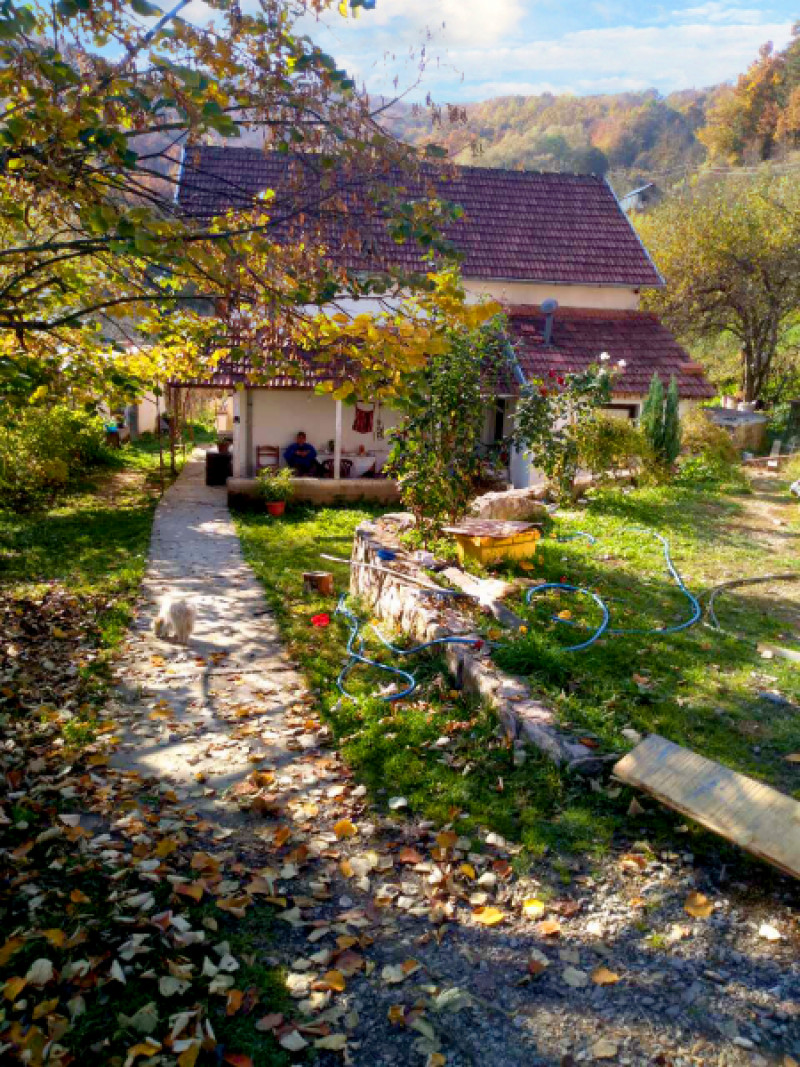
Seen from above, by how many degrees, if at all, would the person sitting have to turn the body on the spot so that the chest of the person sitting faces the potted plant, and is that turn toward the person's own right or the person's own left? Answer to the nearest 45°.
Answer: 0° — they already face it

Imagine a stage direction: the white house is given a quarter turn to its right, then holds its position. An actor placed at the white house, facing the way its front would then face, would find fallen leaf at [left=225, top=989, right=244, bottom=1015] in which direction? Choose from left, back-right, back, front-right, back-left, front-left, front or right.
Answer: left

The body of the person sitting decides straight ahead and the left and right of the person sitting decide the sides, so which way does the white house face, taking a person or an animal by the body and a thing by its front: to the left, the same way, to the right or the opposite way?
the same way

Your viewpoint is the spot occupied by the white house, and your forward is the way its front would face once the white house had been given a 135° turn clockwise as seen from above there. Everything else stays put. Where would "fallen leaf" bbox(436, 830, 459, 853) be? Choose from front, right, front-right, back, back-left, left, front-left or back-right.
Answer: back-left

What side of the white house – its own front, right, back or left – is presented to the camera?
front

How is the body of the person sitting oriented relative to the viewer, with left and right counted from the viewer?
facing the viewer

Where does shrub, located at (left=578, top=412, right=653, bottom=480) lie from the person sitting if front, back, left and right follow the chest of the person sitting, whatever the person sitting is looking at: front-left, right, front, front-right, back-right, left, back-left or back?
front-left

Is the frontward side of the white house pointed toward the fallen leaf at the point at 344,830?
yes

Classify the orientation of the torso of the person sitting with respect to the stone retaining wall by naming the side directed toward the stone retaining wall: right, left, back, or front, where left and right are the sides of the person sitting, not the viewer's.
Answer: front

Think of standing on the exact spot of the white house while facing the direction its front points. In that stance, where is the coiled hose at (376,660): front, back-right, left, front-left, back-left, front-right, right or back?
front

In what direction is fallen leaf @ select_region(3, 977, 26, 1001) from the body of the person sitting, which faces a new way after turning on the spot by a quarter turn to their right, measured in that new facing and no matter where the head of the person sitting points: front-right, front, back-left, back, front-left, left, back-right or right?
left

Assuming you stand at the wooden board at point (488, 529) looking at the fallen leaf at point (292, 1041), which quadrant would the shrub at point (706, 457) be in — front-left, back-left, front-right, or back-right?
back-left

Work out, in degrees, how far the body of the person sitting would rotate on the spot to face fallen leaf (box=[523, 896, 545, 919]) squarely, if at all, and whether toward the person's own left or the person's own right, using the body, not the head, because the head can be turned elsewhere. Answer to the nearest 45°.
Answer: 0° — they already face it

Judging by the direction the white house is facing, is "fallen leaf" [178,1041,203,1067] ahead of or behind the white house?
ahead

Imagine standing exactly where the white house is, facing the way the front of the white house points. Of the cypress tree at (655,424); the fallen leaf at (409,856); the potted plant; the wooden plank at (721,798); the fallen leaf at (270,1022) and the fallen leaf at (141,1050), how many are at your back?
0

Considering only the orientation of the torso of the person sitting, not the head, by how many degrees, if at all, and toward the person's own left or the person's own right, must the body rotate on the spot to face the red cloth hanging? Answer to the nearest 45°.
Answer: approximately 90° to the person's own left

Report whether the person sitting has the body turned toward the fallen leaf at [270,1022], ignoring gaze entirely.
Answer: yes

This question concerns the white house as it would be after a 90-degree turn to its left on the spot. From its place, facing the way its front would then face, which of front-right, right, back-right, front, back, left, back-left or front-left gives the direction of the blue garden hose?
right
